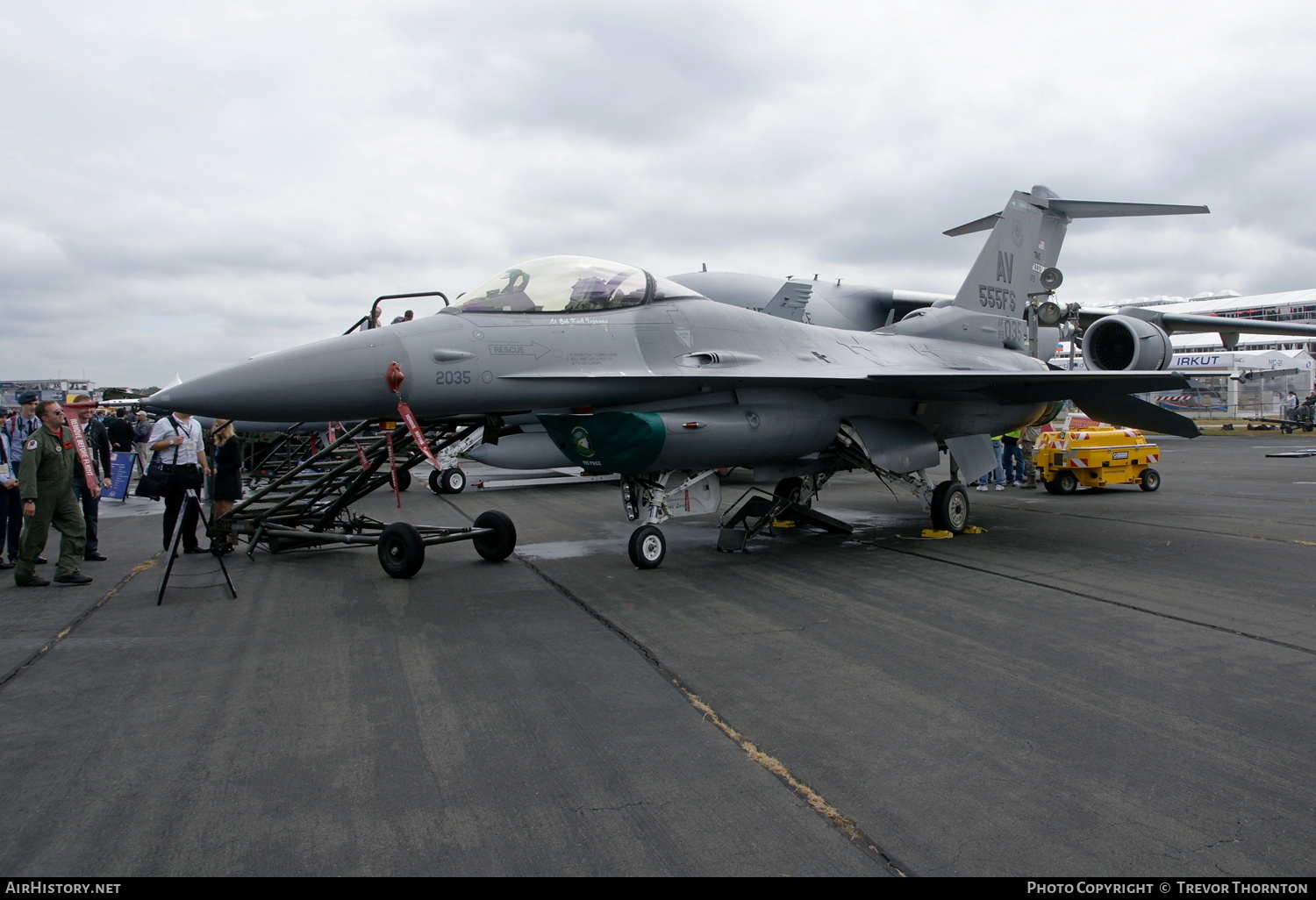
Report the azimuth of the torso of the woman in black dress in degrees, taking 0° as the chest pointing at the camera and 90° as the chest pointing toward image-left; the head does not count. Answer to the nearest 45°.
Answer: approximately 90°

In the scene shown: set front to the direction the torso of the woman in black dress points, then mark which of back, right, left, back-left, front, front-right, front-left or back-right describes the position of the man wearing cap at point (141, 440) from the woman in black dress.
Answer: right

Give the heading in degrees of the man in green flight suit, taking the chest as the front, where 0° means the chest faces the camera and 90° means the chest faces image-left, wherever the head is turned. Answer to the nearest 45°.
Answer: approximately 315°

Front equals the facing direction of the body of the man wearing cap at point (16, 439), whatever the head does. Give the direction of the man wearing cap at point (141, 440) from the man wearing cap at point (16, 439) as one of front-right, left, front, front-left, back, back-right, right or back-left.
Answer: back-left

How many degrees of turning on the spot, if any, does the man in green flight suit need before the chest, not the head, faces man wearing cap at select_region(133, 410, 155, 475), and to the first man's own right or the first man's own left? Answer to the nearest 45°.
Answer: approximately 135° to the first man's own left

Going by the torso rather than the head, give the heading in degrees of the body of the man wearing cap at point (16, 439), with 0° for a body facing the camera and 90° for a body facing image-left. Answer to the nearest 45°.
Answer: approximately 315°
